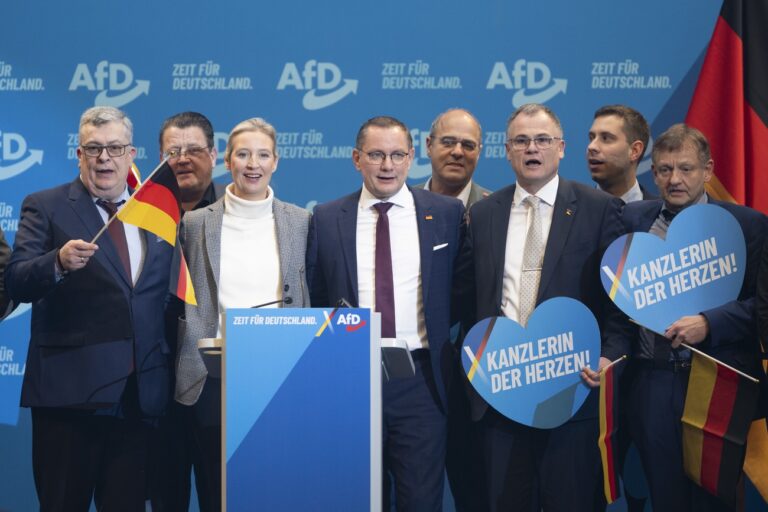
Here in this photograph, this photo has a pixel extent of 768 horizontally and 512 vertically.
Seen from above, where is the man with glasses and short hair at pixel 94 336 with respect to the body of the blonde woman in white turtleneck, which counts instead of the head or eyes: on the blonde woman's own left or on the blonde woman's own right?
on the blonde woman's own right

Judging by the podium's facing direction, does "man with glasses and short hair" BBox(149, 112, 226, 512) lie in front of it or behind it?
behind

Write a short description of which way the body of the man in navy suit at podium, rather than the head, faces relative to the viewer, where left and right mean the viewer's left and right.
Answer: facing the viewer

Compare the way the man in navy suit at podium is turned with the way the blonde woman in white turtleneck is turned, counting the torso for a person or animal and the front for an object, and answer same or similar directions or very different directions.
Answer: same or similar directions

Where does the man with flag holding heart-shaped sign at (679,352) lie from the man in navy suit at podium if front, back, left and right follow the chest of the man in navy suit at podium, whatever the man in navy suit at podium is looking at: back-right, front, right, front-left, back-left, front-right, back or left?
left

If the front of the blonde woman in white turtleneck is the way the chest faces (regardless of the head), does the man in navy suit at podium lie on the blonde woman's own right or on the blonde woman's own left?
on the blonde woman's own left

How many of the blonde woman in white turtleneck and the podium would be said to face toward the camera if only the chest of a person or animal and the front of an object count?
2

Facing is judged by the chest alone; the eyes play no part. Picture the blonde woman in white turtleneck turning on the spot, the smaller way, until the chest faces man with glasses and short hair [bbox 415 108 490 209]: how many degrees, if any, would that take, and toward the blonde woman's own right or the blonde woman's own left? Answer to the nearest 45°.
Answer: approximately 135° to the blonde woman's own left

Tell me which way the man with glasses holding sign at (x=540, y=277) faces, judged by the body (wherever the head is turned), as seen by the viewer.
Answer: toward the camera

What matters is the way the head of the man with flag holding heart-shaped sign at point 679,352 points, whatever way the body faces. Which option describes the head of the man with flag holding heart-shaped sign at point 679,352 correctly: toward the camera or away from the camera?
toward the camera

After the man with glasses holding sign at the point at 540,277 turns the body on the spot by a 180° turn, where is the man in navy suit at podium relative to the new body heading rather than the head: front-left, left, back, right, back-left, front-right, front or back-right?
left

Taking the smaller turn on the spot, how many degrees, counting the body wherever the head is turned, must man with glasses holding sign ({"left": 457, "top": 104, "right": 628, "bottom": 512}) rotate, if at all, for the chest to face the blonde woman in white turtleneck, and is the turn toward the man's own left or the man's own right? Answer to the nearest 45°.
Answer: approximately 90° to the man's own right

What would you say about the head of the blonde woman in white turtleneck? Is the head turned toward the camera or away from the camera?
toward the camera
